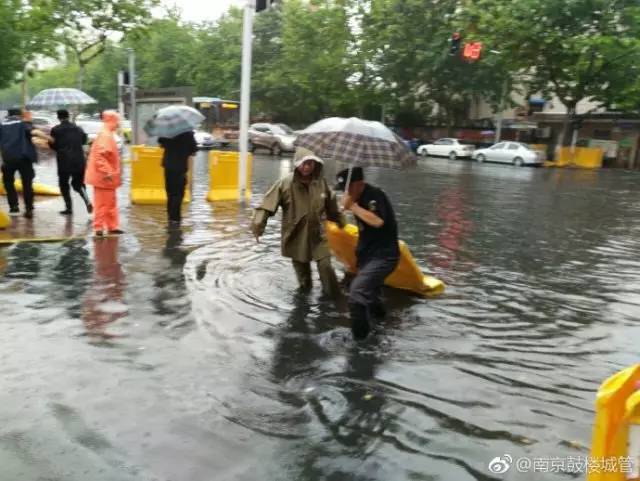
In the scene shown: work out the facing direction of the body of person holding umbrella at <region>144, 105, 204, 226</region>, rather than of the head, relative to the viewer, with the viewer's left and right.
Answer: facing away from the viewer

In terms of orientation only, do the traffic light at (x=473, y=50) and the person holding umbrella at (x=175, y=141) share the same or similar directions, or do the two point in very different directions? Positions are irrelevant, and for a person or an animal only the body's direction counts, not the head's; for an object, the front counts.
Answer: very different directions

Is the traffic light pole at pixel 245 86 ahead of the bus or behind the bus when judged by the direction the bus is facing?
ahead

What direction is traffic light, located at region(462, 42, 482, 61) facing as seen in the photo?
toward the camera

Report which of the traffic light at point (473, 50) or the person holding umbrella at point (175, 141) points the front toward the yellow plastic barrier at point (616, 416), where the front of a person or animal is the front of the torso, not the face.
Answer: the traffic light

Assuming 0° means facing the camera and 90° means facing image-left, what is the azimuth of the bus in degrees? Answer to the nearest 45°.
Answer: approximately 315°

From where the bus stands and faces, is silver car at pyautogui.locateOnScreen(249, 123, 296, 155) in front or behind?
in front

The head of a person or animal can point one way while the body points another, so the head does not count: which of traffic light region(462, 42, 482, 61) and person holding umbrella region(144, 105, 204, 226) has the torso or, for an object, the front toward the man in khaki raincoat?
the traffic light

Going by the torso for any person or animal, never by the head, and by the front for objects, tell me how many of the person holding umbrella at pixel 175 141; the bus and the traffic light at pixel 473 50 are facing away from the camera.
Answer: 1

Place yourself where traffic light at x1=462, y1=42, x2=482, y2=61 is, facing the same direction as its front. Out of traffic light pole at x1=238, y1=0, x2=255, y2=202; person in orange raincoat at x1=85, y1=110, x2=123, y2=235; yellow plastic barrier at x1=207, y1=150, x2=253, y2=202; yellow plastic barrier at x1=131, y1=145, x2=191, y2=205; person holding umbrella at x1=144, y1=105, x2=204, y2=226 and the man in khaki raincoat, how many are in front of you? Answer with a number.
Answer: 6

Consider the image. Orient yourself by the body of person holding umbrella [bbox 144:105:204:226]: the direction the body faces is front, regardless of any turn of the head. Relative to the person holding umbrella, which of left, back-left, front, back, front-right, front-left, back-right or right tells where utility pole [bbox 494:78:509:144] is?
front-right

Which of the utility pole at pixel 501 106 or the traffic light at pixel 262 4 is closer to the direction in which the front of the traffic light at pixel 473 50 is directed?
the traffic light

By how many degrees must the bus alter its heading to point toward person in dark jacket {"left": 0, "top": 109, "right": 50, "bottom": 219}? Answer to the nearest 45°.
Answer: approximately 45° to its right

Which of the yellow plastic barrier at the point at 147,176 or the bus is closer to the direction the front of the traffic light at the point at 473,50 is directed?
the yellow plastic barrier

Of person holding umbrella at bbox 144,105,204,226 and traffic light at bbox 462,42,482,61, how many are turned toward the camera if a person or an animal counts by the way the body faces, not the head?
1

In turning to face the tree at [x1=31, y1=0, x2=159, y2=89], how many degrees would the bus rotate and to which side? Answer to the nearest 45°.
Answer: approximately 45° to its right
